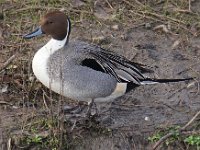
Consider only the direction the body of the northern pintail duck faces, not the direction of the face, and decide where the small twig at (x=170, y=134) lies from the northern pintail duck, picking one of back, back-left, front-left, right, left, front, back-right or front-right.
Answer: back

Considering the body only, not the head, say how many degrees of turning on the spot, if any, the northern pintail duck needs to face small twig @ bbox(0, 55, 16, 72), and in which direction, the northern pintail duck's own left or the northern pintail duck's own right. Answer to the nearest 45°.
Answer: approximately 45° to the northern pintail duck's own right

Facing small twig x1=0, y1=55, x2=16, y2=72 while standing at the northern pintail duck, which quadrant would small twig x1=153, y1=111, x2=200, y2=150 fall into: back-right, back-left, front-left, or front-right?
back-right

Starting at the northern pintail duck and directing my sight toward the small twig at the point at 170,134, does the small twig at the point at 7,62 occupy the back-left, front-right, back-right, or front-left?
back-left

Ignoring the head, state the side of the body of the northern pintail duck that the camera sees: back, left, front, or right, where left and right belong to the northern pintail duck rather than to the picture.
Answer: left
